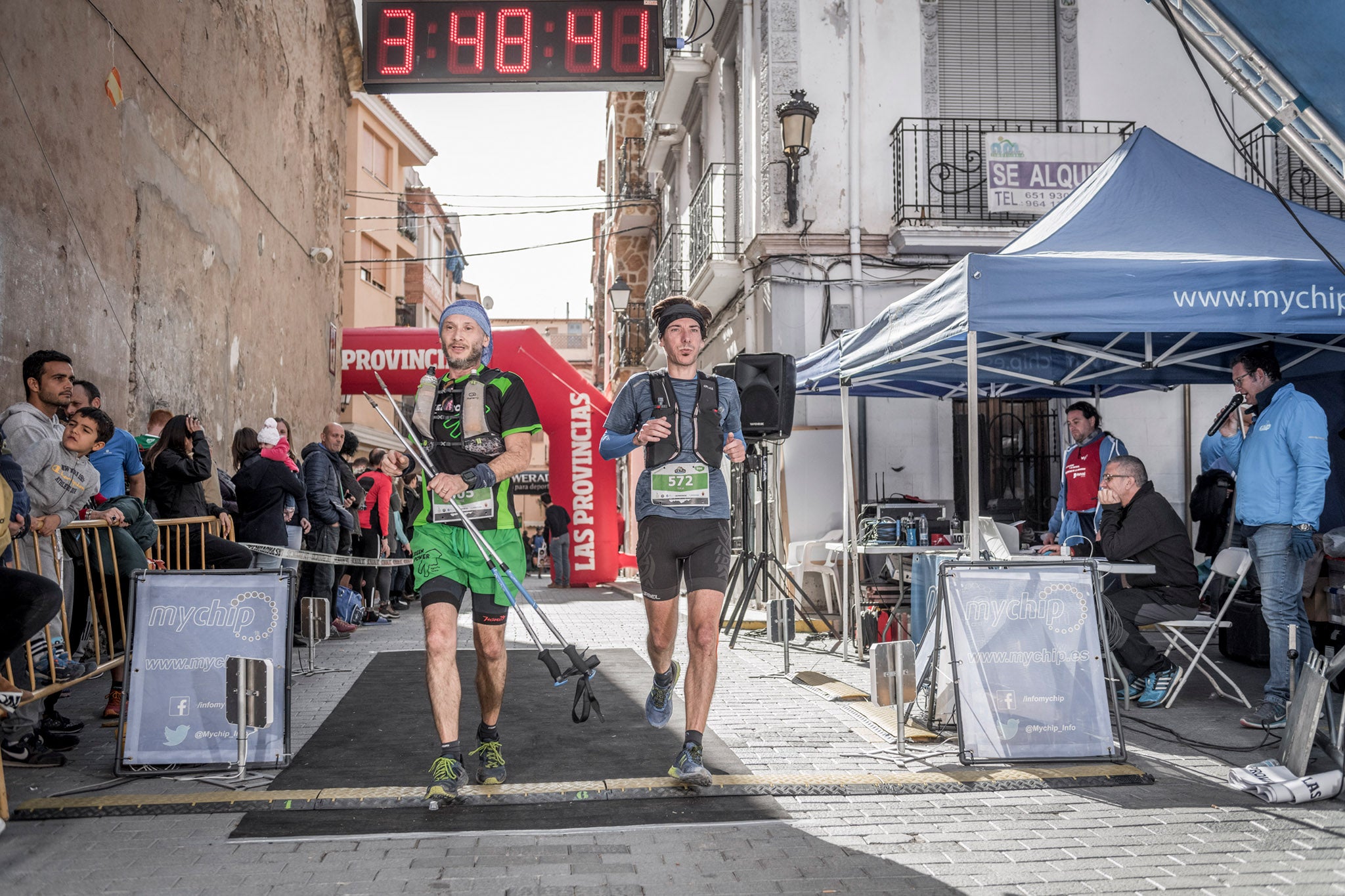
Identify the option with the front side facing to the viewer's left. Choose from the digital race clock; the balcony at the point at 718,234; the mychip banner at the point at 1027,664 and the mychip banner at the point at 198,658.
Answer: the balcony

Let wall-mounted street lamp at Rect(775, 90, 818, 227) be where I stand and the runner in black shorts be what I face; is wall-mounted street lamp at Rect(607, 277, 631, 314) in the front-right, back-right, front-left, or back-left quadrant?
back-right

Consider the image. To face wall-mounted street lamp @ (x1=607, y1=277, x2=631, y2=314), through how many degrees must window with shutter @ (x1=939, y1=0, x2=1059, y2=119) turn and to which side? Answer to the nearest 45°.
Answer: approximately 135° to its right

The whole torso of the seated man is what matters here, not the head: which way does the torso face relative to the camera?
to the viewer's left

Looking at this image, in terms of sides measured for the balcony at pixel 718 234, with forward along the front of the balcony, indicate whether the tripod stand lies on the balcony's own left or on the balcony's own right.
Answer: on the balcony's own left

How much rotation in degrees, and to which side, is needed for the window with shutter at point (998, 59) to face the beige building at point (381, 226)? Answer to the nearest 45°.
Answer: approximately 135° to its right

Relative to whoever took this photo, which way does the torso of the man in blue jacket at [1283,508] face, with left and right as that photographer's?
facing to the left of the viewer

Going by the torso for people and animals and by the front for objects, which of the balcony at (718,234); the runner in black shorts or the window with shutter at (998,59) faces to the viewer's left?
the balcony

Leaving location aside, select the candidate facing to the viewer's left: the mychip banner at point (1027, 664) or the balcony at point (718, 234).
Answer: the balcony

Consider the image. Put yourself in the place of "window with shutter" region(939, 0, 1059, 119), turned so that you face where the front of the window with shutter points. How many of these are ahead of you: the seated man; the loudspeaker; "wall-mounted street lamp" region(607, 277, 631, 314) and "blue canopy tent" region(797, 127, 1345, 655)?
3

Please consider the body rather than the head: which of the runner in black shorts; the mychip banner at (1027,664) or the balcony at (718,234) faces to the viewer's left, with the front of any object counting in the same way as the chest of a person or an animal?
the balcony

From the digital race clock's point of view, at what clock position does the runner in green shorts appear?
The runner in green shorts is roughly at 12 o'clock from the digital race clock.

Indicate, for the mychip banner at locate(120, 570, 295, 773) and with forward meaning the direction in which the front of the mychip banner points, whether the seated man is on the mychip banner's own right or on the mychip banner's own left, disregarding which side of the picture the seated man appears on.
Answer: on the mychip banner's own left

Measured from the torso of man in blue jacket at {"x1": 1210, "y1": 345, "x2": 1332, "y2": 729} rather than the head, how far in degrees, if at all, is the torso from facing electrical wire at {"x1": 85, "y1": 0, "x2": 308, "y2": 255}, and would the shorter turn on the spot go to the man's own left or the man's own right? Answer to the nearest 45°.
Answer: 0° — they already face it
